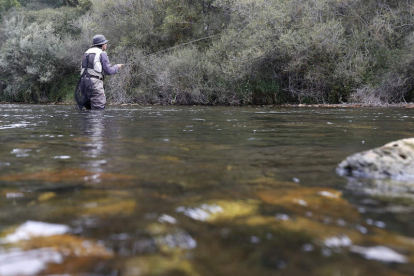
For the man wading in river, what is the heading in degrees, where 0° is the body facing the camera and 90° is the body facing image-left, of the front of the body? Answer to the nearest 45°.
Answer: approximately 225°

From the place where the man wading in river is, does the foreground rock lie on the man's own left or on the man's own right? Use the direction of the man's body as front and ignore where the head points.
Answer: on the man's own right
